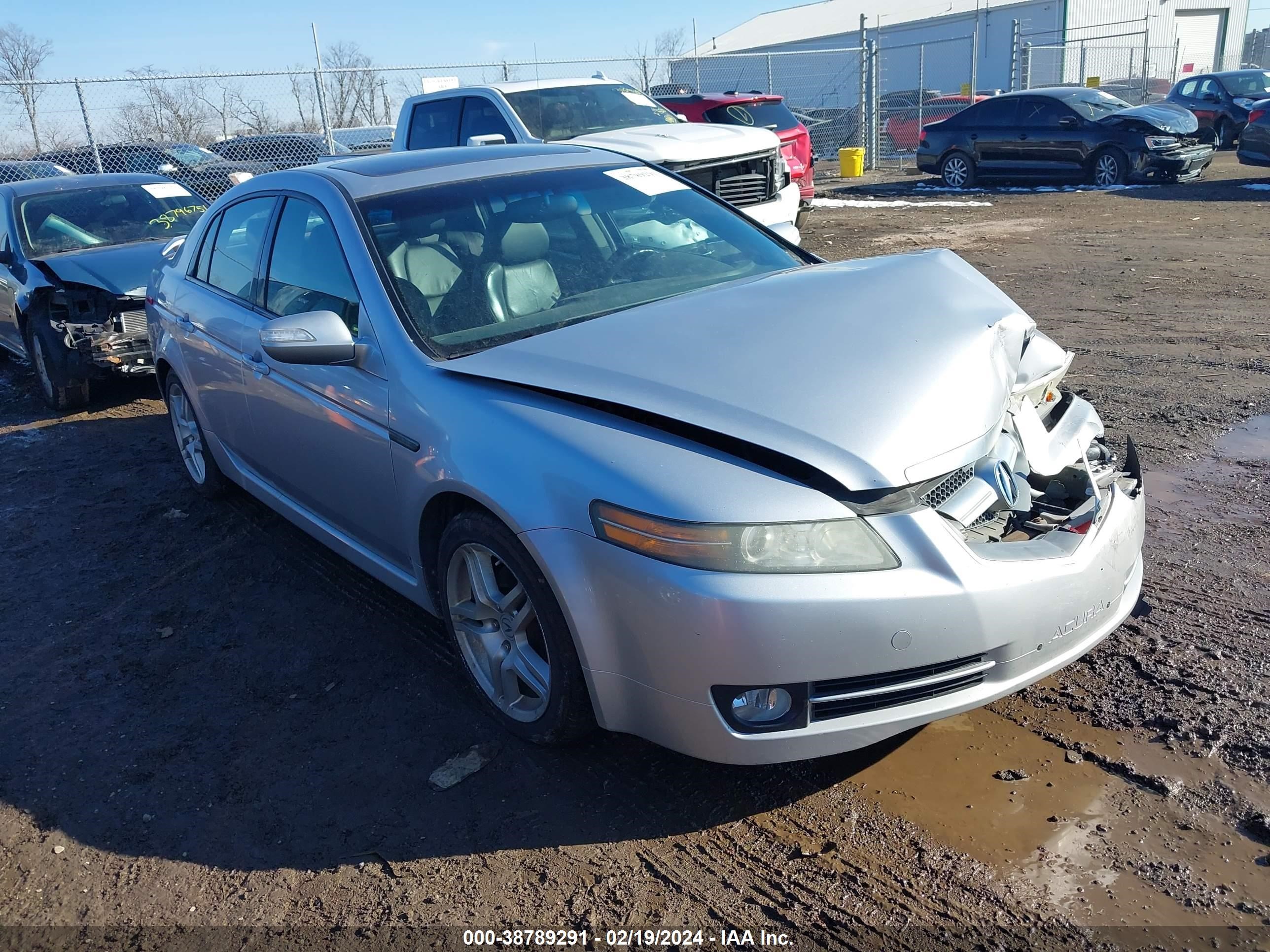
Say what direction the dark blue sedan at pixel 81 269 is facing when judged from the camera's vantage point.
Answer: facing the viewer and to the right of the viewer

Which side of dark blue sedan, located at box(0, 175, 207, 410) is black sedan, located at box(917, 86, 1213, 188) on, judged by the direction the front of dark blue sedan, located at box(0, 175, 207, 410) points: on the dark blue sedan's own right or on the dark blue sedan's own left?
on the dark blue sedan's own left

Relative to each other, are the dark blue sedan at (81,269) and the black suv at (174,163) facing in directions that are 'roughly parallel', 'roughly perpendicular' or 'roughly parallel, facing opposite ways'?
roughly parallel

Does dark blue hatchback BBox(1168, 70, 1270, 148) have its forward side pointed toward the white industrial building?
no

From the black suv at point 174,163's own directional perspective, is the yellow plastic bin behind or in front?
in front

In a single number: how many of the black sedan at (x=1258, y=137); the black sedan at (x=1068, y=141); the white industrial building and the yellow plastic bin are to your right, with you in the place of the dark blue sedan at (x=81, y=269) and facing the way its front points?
0

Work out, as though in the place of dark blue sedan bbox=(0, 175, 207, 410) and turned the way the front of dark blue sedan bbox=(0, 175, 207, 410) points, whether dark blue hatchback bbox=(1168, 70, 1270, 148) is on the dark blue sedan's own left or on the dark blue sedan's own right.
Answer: on the dark blue sedan's own left

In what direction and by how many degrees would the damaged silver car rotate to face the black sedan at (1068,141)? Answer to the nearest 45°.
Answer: approximately 90° to its left

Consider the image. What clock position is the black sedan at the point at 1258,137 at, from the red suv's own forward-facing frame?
The black sedan is roughly at 4 o'clock from the red suv.

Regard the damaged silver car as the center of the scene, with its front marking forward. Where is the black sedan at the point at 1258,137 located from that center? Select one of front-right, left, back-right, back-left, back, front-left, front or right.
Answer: left

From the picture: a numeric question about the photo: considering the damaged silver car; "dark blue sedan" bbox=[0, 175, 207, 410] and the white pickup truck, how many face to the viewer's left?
0

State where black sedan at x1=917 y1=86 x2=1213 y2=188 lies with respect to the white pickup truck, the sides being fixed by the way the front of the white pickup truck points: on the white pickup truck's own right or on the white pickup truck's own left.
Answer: on the white pickup truck's own left

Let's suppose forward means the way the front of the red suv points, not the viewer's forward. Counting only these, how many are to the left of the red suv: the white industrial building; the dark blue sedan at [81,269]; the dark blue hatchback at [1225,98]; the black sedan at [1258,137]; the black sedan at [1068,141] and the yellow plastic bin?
1

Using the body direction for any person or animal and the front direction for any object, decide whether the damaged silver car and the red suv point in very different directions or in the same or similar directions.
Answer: very different directions
